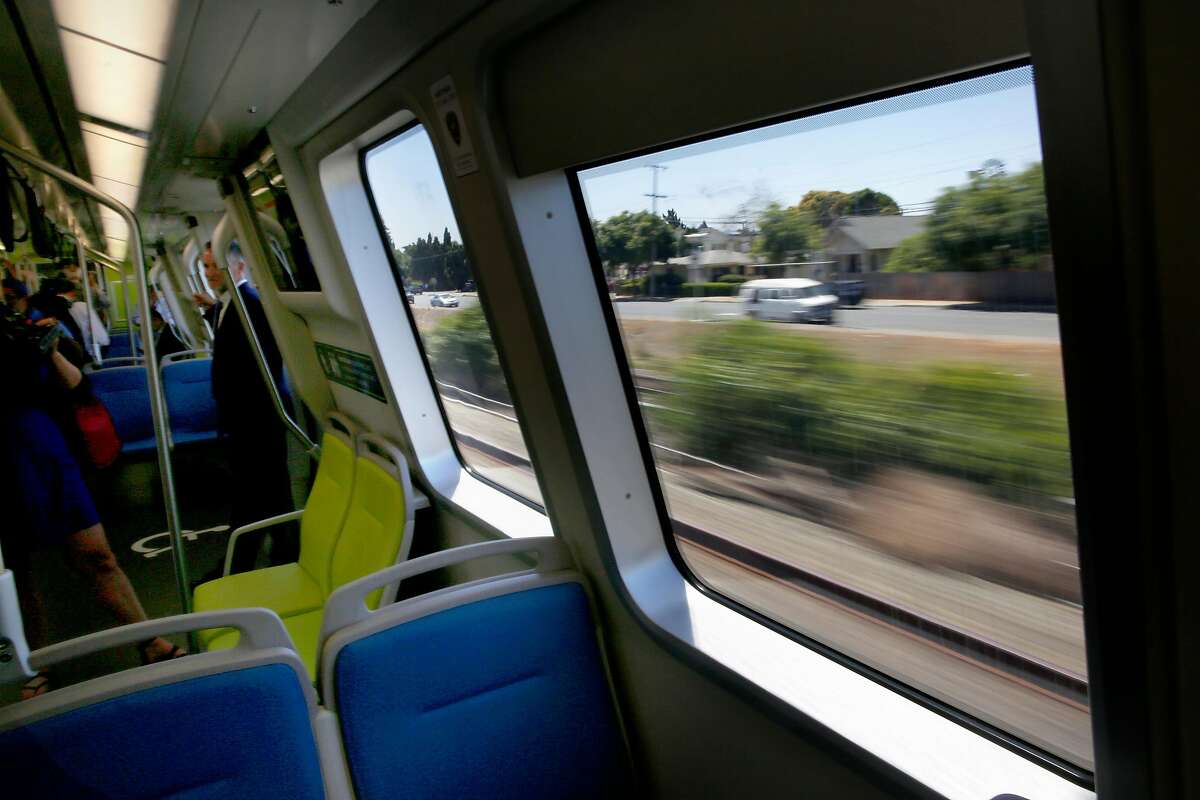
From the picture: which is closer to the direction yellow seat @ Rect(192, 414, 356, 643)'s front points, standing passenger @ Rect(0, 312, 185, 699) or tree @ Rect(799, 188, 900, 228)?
the standing passenger

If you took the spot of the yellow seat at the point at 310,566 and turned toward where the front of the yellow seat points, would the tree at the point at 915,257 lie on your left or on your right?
on your left

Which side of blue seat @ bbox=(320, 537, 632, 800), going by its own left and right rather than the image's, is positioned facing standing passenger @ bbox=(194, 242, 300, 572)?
back

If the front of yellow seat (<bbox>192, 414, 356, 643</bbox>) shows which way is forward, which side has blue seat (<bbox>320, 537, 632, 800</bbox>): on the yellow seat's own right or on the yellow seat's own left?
on the yellow seat's own left

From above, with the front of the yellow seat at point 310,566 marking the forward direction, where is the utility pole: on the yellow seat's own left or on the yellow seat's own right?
on the yellow seat's own left

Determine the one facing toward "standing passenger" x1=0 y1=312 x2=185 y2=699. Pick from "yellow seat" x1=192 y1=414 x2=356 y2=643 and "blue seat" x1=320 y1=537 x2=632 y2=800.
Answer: the yellow seat
